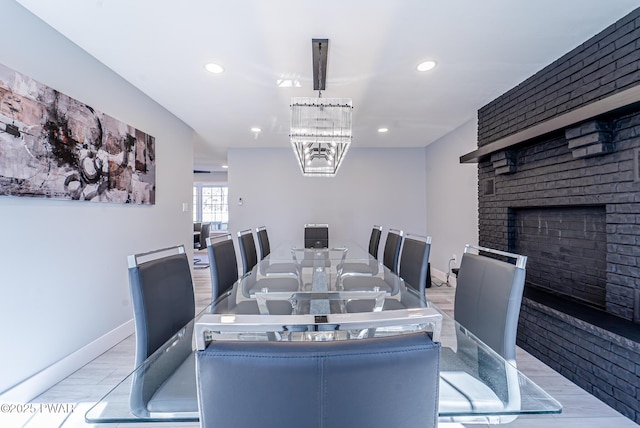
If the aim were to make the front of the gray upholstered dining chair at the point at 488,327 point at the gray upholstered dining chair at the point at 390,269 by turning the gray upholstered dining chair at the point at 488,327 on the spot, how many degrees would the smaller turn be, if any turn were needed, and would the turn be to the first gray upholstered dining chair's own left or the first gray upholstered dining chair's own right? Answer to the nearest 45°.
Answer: approximately 90° to the first gray upholstered dining chair's own right

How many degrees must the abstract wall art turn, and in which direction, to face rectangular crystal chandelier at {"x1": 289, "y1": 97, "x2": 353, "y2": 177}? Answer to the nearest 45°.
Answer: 0° — it already faces it

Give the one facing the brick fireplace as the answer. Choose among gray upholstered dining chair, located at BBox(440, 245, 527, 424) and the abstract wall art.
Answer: the abstract wall art

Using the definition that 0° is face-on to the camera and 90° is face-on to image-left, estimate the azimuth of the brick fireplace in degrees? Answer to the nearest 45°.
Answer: approximately 45°

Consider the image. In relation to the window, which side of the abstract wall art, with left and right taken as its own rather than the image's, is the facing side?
left

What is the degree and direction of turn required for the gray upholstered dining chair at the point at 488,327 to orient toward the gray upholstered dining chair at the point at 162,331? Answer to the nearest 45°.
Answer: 0° — it already faces it

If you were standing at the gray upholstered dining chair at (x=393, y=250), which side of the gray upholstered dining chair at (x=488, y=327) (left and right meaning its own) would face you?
right

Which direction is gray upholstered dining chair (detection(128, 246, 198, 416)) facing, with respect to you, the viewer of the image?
facing the viewer and to the right of the viewer

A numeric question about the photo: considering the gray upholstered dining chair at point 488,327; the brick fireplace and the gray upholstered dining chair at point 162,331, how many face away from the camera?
0

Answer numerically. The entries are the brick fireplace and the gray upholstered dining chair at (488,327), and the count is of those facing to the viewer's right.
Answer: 0

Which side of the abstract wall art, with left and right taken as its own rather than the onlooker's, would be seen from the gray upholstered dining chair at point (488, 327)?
front

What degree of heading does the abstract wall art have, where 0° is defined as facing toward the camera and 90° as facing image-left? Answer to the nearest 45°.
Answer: approximately 315°

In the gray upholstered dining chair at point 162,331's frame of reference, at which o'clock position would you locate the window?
The window is roughly at 8 o'clock from the gray upholstered dining chair.

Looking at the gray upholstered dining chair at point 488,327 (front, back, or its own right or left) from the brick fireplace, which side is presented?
back

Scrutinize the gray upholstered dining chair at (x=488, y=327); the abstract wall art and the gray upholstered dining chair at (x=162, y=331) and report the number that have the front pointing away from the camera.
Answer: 0

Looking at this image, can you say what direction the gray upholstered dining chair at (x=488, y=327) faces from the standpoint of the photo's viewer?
facing the viewer and to the left of the viewer

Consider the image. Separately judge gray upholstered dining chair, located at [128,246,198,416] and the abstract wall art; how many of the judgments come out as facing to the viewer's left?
0

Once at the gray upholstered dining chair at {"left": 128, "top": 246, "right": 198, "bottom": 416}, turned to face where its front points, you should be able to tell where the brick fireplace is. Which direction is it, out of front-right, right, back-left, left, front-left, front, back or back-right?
front-left

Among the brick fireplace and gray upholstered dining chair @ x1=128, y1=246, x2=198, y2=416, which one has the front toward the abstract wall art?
the brick fireplace

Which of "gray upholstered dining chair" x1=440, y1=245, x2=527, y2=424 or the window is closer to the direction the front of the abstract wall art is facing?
the gray upholstered dining chair

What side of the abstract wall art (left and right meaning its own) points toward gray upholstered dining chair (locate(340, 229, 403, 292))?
front
